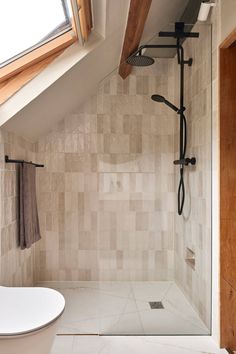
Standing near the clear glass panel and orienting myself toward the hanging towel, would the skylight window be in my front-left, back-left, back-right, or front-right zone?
front-left
